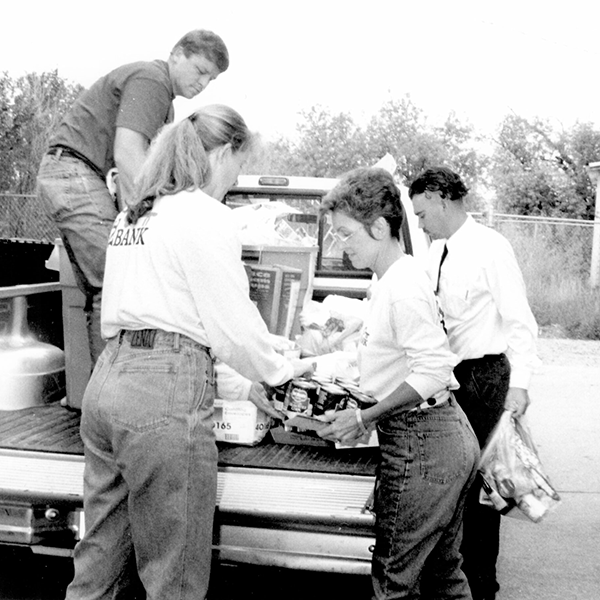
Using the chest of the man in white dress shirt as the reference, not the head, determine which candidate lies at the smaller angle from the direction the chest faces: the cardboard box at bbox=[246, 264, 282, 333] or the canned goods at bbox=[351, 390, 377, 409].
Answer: the canned goods

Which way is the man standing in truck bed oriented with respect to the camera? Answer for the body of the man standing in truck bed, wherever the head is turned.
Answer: to the viewer's right

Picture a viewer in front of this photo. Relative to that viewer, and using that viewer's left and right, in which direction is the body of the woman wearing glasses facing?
facing to the left of the viewer

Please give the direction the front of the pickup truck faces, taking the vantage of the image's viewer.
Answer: facing away from the viewer

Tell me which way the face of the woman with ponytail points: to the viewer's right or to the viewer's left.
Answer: to the viewer's right

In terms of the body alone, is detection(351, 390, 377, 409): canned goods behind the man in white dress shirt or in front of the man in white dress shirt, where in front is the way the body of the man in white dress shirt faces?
in front

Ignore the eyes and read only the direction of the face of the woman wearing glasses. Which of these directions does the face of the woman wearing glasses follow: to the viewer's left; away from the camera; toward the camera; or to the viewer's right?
to the viewer's left

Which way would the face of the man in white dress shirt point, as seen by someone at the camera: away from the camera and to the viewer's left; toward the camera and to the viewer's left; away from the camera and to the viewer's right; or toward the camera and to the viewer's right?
toward the camera and to the viewer's left

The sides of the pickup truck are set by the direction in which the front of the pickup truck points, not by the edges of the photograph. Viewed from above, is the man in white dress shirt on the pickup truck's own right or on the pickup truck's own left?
on the pickup truck's own right

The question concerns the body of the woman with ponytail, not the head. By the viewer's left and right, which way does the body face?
facing away from the viewer and to the right of the viewer
